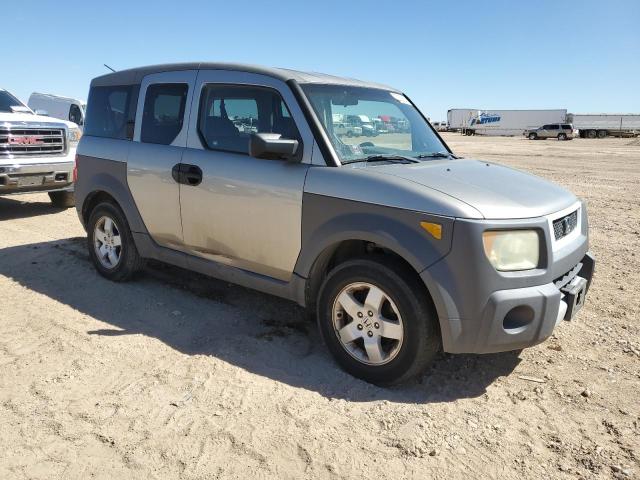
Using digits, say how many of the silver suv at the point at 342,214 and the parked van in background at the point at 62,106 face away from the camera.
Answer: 0

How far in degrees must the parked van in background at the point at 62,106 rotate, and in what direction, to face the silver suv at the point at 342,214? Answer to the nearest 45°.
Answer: approximately 45° to its right

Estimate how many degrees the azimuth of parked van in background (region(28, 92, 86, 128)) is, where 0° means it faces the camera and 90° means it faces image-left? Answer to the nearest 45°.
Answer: approximately 315°

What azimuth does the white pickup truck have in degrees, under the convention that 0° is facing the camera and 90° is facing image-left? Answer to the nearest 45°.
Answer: approximately 315°

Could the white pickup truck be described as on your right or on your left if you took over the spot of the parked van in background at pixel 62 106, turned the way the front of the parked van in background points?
on your right

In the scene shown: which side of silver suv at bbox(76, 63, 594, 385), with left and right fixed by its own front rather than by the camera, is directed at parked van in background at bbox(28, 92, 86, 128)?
back

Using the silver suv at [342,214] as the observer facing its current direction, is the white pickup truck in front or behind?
behind
